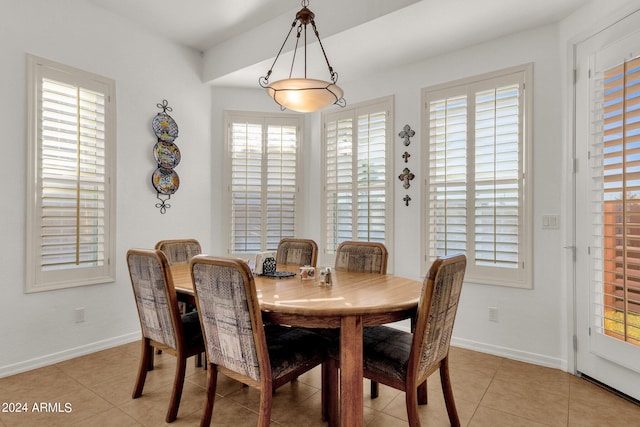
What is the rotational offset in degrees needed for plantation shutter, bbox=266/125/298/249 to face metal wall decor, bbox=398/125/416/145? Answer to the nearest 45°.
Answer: approximately 45° to its left

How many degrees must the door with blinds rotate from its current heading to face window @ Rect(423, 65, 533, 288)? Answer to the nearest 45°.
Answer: approximately 45° to its right

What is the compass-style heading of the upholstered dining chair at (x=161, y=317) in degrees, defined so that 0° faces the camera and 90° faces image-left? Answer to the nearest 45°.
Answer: approximately 225°

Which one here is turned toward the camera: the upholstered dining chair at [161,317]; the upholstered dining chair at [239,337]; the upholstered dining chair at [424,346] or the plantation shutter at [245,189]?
the plantation shutter

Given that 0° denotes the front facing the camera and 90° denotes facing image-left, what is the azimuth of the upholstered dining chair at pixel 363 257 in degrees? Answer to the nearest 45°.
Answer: approximately 45°

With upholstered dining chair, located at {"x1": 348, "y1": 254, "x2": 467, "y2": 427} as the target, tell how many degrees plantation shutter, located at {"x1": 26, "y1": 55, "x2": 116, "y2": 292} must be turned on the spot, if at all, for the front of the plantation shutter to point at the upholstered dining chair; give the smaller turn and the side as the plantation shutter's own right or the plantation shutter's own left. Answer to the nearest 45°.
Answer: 0° — it already faces it

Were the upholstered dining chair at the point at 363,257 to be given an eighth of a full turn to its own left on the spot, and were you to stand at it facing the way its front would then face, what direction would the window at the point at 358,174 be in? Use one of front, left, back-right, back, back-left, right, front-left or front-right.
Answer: back

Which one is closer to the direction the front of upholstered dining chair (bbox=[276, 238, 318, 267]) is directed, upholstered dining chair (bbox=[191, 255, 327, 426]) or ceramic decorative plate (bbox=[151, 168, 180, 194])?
the upholstered dining chair
